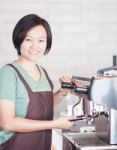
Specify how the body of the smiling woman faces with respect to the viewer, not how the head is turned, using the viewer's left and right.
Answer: facing the viewer and to the right of the viewer
